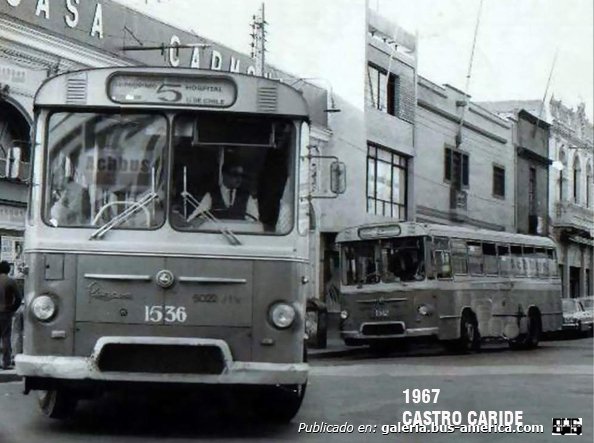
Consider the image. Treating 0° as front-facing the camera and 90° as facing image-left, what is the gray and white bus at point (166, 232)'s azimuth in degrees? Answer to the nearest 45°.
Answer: approximately 0°

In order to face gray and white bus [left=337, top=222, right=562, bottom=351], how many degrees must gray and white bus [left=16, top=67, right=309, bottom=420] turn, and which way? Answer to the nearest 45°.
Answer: approximately 135° to its left

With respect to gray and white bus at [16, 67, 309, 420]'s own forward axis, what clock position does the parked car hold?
The parked car is roughly at 7 o'clock from the gray and white bus.

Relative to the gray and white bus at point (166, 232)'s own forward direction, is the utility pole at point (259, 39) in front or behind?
behind

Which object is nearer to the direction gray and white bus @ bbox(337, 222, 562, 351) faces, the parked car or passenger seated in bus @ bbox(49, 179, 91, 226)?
the passenger seated in bus
